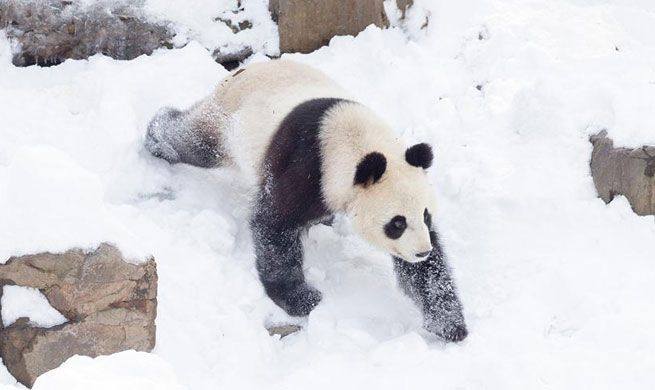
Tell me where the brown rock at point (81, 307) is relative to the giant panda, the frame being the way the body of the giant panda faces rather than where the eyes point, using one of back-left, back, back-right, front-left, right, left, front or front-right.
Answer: right

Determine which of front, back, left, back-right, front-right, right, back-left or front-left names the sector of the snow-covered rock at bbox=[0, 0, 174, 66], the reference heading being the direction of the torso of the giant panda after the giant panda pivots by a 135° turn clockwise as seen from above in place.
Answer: front-right

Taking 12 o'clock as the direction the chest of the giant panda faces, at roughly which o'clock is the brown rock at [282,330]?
The brown rock is roughly at 2 o'clock from the giant panda.

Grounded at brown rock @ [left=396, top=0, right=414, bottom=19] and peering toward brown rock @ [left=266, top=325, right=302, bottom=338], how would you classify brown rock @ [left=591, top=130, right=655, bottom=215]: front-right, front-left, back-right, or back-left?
front-left

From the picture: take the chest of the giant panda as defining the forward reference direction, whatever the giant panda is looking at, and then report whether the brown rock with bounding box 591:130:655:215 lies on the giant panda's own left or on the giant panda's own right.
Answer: on the giant panda's own left

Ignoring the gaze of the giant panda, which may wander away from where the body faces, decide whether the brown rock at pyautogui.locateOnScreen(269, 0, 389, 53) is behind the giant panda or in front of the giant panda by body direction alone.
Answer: behind

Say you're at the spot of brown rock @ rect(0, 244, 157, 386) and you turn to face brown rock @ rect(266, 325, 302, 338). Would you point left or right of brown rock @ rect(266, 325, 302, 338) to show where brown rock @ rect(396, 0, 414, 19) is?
left

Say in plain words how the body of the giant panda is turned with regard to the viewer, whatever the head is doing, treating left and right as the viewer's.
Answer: facing the viewer and to the right of the viewer

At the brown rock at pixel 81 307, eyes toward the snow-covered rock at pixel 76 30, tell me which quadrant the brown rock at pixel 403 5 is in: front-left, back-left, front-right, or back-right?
front-right

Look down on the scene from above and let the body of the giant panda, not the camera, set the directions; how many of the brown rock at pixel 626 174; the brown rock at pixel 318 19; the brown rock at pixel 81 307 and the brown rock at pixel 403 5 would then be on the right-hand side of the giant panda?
1

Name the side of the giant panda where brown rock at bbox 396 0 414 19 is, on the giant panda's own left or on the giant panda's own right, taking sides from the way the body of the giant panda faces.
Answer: on the giant panda's own left
